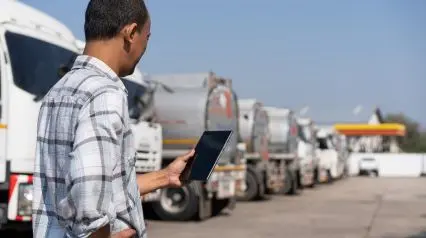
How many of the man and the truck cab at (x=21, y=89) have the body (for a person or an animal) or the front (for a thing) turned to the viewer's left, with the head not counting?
0

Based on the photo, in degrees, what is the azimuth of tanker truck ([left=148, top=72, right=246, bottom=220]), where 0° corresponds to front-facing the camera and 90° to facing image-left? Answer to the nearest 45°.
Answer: approximately 135°

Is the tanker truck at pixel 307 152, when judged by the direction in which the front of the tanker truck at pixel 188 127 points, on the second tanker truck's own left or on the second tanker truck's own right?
on the second tanker truck's own right

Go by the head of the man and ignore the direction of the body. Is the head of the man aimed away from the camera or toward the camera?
away from the camera

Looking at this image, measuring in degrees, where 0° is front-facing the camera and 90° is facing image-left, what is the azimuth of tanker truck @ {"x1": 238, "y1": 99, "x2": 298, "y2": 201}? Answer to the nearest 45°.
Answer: approximately 135°

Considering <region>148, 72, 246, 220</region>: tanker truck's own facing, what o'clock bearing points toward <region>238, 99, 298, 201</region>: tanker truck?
<region>238, 99, 298, 201</region>: tanker truck is roughly at 2 o'clock from <region>148, 72, 246, 220</region>: tanker truck.

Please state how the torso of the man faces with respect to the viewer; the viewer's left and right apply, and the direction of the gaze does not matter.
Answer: facing away from the viewer and to the right of the viewer

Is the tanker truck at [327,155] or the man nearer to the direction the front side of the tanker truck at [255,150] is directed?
the tanker truck
